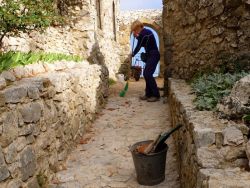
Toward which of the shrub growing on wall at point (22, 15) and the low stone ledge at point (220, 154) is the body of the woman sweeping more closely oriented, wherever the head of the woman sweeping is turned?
the shrub growing on wall

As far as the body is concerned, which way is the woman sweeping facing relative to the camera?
to the viewer's left

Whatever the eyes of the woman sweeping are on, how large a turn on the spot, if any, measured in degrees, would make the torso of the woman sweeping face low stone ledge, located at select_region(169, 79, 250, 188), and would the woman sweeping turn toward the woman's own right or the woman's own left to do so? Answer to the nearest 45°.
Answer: approximately 90° to the woman's own left

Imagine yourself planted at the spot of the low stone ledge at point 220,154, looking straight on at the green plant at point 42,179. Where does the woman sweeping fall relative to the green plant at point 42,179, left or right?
right

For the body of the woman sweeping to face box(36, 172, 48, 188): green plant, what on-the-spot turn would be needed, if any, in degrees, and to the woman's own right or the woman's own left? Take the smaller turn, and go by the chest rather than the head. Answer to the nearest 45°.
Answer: approximately 90° to the woman's own left

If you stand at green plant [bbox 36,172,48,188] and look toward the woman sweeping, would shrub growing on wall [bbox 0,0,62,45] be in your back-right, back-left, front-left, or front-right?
front-left

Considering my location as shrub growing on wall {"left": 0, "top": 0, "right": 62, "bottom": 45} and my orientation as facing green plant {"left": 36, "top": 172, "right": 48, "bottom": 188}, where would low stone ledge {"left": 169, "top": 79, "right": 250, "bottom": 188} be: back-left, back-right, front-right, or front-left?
front-left

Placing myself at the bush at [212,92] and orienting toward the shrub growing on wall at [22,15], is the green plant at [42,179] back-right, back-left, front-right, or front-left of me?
front-left

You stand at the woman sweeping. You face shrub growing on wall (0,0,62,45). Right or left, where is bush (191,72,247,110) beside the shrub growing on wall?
left

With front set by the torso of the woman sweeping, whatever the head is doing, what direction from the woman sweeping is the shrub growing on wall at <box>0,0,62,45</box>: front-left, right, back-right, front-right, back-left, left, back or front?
front-left

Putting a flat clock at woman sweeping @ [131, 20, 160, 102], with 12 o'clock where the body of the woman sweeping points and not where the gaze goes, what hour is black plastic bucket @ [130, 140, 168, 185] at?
The black plastic bucket is roughly at 9 o'clock from the woman sweeping.
